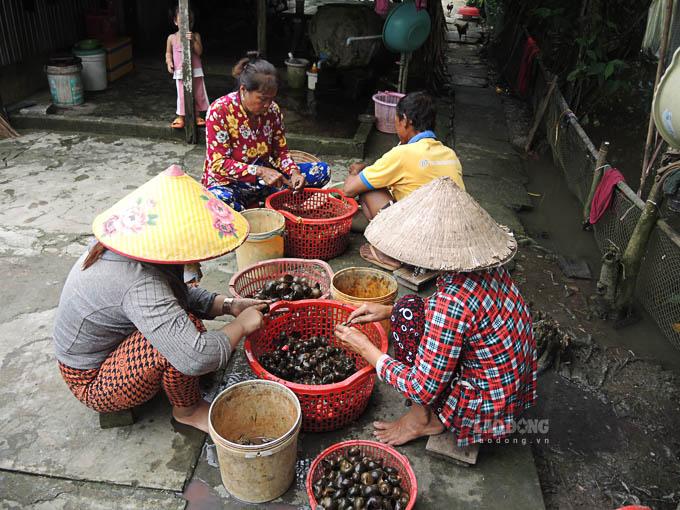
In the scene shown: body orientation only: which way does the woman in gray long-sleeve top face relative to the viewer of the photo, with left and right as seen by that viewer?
facing to the right of the viewer

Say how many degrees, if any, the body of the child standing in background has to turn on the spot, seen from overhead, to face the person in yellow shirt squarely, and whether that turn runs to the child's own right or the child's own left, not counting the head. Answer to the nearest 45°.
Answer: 0° — they already face them

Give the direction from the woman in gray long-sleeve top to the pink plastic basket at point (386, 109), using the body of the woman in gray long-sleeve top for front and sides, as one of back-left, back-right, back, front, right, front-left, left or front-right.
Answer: front-left

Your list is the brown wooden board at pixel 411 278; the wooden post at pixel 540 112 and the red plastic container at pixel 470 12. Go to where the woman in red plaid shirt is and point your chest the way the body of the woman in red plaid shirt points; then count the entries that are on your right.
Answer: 3

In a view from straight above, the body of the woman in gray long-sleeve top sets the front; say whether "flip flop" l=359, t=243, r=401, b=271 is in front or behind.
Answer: in front

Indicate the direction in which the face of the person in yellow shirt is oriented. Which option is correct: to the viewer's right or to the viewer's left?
to the viewer's left

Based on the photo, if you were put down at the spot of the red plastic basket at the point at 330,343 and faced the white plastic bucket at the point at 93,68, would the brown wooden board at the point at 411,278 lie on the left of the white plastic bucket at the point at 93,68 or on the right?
right

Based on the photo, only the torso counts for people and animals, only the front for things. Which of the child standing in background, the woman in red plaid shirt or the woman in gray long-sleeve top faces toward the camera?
the child standing in background

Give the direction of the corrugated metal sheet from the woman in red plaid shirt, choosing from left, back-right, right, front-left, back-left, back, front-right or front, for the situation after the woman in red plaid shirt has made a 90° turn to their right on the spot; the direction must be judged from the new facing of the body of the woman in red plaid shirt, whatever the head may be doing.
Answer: front-left

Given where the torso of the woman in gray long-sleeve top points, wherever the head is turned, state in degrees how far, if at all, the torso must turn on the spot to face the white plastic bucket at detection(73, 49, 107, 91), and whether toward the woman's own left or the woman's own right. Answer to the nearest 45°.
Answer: approximately 90° to the woman's own left

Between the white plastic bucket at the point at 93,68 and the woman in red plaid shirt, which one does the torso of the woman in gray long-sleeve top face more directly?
the woman in red plaid shirt

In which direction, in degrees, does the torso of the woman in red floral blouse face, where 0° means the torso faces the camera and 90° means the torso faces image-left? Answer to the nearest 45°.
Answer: approximately 315°

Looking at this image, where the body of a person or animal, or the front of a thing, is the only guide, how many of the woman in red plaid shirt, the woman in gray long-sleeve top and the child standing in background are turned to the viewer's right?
1

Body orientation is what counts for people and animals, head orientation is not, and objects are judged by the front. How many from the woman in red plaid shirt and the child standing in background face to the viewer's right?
0

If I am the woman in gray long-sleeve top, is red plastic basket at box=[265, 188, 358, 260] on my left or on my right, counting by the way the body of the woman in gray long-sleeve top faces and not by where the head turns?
on my left

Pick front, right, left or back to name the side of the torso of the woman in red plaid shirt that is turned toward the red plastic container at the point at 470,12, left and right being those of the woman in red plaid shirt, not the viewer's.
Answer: right

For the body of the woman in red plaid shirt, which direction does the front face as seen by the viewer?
to the viewer's left

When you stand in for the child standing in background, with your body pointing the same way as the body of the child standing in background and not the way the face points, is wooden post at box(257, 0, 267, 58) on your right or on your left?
on your left

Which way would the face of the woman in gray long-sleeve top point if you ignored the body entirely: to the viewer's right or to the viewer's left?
to the viewer's right

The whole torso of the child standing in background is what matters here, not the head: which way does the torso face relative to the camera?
toward the camera
